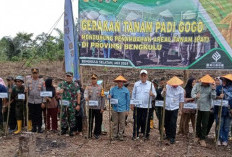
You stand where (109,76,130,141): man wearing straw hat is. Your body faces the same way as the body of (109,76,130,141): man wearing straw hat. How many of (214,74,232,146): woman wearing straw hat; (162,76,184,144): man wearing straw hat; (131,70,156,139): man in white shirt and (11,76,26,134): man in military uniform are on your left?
3

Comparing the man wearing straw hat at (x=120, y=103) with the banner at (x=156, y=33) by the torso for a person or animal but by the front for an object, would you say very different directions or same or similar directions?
same or similar directions

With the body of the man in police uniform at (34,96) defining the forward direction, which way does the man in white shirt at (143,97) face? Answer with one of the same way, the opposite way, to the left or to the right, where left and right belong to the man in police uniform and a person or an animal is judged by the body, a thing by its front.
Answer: the same way

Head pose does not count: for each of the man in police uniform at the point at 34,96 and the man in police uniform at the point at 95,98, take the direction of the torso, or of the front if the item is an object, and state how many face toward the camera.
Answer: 2

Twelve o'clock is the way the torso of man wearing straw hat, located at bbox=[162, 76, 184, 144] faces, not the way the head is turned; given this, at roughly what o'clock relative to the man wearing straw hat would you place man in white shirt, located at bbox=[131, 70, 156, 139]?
The man in white shirt is roughly at 3 o'clock from the man wearing straw hat.

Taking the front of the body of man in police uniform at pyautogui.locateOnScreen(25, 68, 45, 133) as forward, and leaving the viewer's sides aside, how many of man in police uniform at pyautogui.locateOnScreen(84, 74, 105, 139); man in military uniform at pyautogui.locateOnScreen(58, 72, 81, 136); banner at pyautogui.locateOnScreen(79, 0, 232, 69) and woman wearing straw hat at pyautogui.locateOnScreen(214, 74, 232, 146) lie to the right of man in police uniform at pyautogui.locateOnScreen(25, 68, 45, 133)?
0

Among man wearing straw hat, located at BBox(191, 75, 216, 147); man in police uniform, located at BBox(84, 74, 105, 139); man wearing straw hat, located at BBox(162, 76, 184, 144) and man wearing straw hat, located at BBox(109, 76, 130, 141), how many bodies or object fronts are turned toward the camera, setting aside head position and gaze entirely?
4

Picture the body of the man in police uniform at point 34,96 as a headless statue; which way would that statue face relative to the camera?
toward the camera

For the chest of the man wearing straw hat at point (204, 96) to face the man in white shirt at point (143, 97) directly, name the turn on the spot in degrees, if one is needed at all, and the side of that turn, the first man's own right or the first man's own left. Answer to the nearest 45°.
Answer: approximately 90° to the first man's own right

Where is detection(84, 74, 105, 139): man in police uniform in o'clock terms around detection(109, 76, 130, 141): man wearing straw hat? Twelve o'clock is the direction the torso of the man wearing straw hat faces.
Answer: The man in police uniform is roughly at 3 o'clock from the man wearing straw hat.

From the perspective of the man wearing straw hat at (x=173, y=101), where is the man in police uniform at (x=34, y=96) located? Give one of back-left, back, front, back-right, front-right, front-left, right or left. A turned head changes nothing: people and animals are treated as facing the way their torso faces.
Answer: right

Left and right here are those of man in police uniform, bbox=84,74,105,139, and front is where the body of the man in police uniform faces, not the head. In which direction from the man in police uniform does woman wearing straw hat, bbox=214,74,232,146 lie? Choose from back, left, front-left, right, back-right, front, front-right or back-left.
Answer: left

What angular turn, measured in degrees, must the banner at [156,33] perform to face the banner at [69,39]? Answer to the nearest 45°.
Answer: approximately 90° to its right

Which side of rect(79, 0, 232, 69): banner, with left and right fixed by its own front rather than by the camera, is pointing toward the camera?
front

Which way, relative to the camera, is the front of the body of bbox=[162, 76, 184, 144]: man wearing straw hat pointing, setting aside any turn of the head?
toward the camera

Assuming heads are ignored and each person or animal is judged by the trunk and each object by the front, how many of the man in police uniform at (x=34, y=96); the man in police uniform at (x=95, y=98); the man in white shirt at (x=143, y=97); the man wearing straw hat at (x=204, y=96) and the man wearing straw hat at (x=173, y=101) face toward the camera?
5

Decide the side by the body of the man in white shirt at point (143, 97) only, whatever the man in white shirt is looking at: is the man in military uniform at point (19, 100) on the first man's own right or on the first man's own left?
on the first man's own right

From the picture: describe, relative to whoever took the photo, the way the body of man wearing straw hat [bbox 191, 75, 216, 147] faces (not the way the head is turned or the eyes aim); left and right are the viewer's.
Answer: facing the viewer
